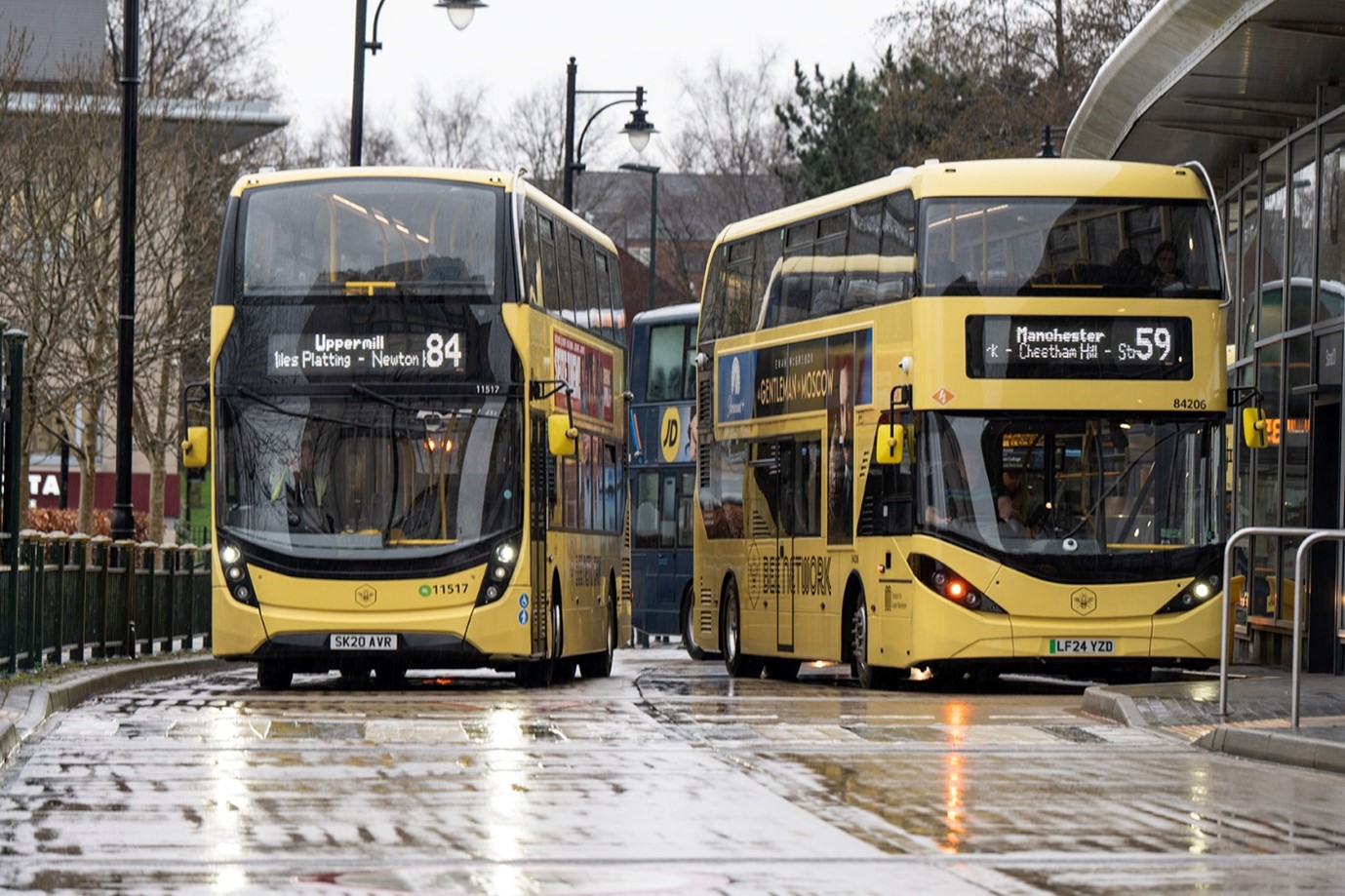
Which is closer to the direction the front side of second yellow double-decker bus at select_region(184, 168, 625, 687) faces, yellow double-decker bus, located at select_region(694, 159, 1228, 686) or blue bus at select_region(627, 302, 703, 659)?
the yellow double-decker bus

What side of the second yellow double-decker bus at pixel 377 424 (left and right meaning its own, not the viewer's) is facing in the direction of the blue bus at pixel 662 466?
back

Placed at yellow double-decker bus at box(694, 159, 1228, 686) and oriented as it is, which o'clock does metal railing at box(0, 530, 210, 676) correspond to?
The metal railing is roughly at 3 o'clock from the yellow double-decker bus.

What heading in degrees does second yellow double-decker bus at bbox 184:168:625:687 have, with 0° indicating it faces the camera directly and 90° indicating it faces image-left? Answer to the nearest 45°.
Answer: approximately 0°

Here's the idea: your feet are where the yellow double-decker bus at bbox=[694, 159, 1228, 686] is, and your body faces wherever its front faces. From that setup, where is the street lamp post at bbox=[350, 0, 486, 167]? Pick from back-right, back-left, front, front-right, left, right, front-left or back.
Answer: back-right

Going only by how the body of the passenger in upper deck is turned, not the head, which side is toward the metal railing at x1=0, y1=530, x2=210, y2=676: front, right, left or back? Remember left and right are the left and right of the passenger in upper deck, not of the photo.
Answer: right

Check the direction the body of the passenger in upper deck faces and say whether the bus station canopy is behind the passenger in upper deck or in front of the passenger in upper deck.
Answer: behind

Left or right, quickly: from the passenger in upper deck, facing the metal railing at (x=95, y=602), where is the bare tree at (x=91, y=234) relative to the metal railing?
right

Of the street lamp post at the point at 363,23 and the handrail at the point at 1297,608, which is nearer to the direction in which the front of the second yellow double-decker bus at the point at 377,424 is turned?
the handrail

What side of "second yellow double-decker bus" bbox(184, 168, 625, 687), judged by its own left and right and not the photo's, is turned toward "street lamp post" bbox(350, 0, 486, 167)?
back

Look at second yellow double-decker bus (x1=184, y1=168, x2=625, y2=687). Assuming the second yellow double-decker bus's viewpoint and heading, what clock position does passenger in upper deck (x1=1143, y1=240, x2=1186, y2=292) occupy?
The passenger in upper deck is roughly at 9 o'clock from the second yellow double-decker bus.

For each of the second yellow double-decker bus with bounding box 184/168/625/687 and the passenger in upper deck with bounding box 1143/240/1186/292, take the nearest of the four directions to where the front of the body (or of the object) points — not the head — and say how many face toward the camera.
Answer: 2
